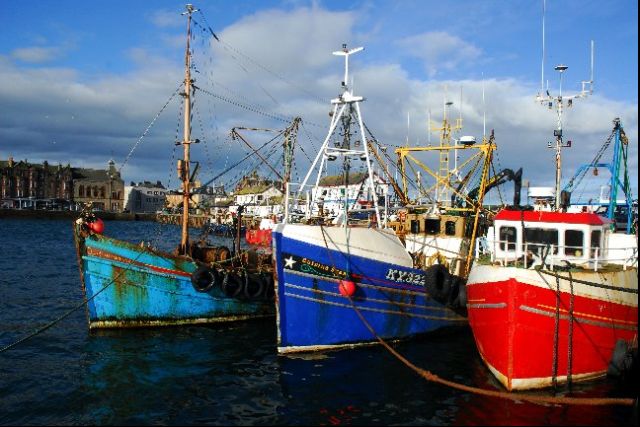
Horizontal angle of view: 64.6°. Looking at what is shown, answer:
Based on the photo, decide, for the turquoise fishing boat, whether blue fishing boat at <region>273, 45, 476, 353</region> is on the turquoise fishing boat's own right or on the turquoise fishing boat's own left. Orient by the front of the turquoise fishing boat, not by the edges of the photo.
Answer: on the turquoise fishing boat's own left

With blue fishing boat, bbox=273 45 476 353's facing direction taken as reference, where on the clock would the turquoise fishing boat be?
The turquoise fishing boat is roughly at 2 o'clock from the blue fishing boat.

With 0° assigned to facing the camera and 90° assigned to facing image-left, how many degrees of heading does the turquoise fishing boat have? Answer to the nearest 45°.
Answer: approximately 45°

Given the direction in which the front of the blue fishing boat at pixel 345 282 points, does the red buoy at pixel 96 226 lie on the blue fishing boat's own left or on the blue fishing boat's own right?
on the blue fishing boat's own right

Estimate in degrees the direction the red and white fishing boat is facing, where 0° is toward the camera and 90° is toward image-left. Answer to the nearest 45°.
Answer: approximately 45°

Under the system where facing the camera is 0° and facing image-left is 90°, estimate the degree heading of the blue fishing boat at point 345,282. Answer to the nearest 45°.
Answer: approximately 45°
